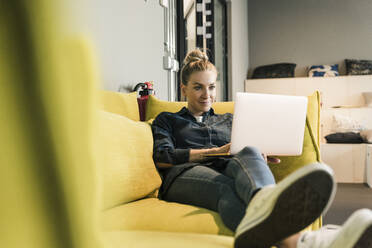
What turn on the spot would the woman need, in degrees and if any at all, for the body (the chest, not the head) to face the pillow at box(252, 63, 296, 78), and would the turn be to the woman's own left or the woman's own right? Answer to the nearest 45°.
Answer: approximately 135° to the woman's own left

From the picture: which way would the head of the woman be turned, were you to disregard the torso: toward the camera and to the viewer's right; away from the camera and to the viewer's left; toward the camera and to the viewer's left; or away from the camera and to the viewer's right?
toward the camera and to the viewer's right

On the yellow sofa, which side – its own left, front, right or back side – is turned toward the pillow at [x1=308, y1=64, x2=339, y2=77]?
back

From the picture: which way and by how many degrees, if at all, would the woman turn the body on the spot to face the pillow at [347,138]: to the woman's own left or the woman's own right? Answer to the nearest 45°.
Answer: approximately 135° to the woman's own left

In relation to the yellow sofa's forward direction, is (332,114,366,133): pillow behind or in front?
behind

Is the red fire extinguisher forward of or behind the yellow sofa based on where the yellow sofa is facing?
behind

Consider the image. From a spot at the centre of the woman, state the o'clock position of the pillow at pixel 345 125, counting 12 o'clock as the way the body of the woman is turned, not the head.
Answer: The pillow is roughly at 8 o'clock from the woman.

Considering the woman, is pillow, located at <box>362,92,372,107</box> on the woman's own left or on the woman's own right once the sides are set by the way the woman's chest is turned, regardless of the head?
on the woman's own left

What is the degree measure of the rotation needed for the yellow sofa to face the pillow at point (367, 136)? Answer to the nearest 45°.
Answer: approximately 135° to its left

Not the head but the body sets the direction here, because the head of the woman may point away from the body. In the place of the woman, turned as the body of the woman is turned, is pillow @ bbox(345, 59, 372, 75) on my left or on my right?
on my left

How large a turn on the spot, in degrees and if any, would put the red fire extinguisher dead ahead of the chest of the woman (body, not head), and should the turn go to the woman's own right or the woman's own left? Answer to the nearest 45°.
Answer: approximately 180°

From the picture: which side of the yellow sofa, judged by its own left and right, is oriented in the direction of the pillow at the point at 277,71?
left

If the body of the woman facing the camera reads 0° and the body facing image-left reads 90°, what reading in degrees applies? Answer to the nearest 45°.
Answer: approximately 315°
